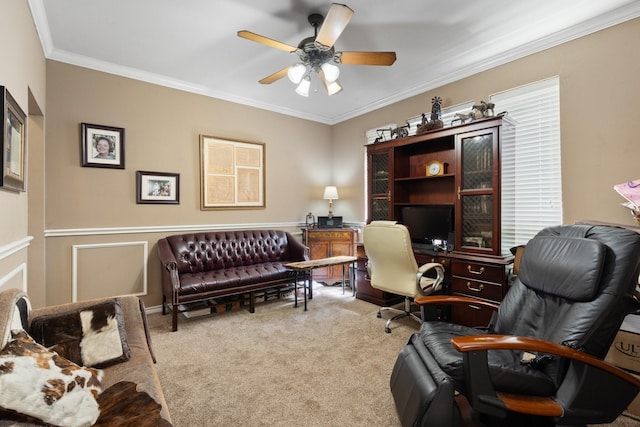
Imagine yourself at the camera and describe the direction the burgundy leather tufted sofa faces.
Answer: facing the viewer and to the right of the viewer

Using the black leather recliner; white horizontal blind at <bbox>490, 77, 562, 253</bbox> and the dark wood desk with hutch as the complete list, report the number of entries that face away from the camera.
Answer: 0

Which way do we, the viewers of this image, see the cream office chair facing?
facing away from the viewer and to the right of the viewer

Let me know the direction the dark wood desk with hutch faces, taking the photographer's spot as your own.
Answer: facing the viewer and to the left of the viewer

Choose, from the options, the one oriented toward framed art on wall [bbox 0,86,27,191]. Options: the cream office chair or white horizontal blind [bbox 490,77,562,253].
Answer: the white horizontal blind

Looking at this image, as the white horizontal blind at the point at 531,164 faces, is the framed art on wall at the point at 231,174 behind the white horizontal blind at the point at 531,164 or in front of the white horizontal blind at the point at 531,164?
in front

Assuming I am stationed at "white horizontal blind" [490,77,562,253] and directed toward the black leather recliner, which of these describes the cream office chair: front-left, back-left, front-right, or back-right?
front-right

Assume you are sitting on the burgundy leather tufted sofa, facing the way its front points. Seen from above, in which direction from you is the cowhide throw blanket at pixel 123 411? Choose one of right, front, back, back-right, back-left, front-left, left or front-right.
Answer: front-right

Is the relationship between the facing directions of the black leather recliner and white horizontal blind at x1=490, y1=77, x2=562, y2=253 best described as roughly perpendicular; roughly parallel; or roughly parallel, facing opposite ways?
roughly parallel

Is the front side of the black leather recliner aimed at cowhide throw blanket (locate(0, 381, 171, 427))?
yes

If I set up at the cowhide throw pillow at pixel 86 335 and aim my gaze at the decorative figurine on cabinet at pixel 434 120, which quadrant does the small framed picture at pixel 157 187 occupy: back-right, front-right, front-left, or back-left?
front-left

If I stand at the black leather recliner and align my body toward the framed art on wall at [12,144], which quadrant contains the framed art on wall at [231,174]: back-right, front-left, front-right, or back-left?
front-right

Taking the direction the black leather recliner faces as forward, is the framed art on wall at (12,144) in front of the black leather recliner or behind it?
in front

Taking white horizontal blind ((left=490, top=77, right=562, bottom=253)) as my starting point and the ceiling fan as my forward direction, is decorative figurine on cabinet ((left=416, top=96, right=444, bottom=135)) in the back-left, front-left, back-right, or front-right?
front-right

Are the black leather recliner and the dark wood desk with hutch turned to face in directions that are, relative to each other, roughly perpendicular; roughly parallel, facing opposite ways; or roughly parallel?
roughly parallel

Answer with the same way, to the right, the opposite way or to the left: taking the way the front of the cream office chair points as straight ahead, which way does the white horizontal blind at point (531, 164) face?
the opposite way

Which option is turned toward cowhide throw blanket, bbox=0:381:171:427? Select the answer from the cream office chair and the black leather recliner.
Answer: the black leather recliner

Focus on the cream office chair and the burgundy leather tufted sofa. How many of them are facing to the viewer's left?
0
